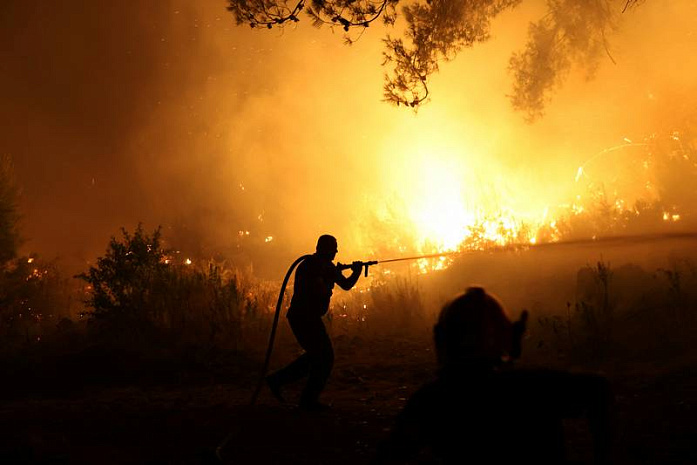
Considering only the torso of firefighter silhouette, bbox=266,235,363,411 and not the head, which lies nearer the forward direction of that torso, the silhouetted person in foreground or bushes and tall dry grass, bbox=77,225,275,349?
the silhouetted person in foreground

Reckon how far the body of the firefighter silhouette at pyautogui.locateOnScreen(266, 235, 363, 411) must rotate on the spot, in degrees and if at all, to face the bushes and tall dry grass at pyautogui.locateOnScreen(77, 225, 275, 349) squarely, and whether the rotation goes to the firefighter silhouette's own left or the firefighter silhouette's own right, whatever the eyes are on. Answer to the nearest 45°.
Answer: approximately 135° to the firefighter silhouette's own left

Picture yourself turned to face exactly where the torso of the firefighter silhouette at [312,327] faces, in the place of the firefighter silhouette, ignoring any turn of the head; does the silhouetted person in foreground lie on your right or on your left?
on your right

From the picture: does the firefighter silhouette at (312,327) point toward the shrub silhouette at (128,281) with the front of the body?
no

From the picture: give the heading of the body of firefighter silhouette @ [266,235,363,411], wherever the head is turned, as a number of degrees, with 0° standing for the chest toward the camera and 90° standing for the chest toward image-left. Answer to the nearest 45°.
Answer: approximately 270°

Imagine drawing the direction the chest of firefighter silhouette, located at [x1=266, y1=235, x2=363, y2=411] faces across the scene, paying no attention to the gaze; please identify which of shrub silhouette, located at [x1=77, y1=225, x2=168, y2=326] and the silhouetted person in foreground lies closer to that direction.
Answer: the silhouetted person in foreground
